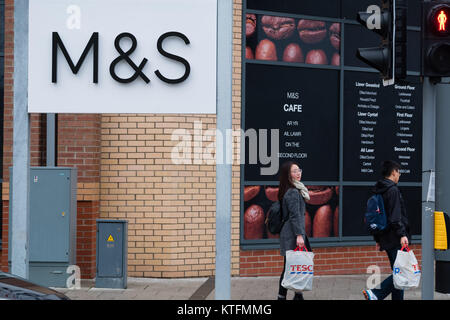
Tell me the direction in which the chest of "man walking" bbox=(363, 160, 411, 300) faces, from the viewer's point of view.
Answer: to the viewer's right

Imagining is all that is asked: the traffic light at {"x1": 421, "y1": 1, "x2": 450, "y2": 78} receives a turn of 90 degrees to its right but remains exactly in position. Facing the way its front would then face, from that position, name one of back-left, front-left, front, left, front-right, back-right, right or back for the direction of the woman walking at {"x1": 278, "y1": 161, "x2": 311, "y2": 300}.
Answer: front-right

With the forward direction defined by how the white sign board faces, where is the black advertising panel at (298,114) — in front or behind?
behind

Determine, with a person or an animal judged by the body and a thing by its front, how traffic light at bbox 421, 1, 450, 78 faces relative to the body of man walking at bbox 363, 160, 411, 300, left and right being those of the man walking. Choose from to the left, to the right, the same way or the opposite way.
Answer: to the right

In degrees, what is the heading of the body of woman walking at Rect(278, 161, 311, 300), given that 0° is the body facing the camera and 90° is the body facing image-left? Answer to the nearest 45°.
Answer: approximately 270°

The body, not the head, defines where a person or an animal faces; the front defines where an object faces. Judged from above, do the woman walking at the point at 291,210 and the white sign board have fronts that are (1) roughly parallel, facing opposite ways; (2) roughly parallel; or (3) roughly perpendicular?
roughly perpendicular

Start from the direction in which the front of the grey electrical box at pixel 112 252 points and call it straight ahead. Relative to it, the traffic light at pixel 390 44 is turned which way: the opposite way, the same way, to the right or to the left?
to the right

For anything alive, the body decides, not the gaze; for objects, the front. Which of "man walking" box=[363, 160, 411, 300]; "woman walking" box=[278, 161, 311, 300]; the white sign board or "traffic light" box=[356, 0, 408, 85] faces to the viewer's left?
the traffic light

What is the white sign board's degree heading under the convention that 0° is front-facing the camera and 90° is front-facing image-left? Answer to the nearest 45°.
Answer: approximately 0°

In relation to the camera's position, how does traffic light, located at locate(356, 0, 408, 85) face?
facing to the left of the viewer

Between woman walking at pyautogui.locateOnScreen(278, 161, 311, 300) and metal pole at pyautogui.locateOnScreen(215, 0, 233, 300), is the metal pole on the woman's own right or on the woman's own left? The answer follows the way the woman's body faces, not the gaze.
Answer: on the woman's own right
